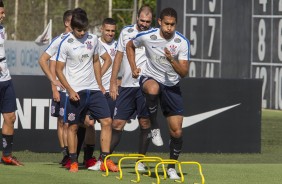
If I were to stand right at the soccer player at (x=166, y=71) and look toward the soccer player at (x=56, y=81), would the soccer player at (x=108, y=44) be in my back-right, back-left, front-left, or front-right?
front-right

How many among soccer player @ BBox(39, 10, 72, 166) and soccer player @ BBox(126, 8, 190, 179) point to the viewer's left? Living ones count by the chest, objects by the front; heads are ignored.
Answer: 0

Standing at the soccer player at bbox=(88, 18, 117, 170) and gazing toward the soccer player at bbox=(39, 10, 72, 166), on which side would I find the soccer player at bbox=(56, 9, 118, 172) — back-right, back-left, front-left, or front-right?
front-left

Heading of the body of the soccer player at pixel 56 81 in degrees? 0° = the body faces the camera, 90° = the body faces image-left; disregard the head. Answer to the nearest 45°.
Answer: approximately 315°

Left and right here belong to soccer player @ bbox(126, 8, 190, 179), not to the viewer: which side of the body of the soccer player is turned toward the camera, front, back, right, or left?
front

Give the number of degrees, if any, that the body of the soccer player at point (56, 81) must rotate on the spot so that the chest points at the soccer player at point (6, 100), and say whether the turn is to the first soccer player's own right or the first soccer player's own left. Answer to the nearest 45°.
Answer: approximately 135° to the first soccer player's own right
